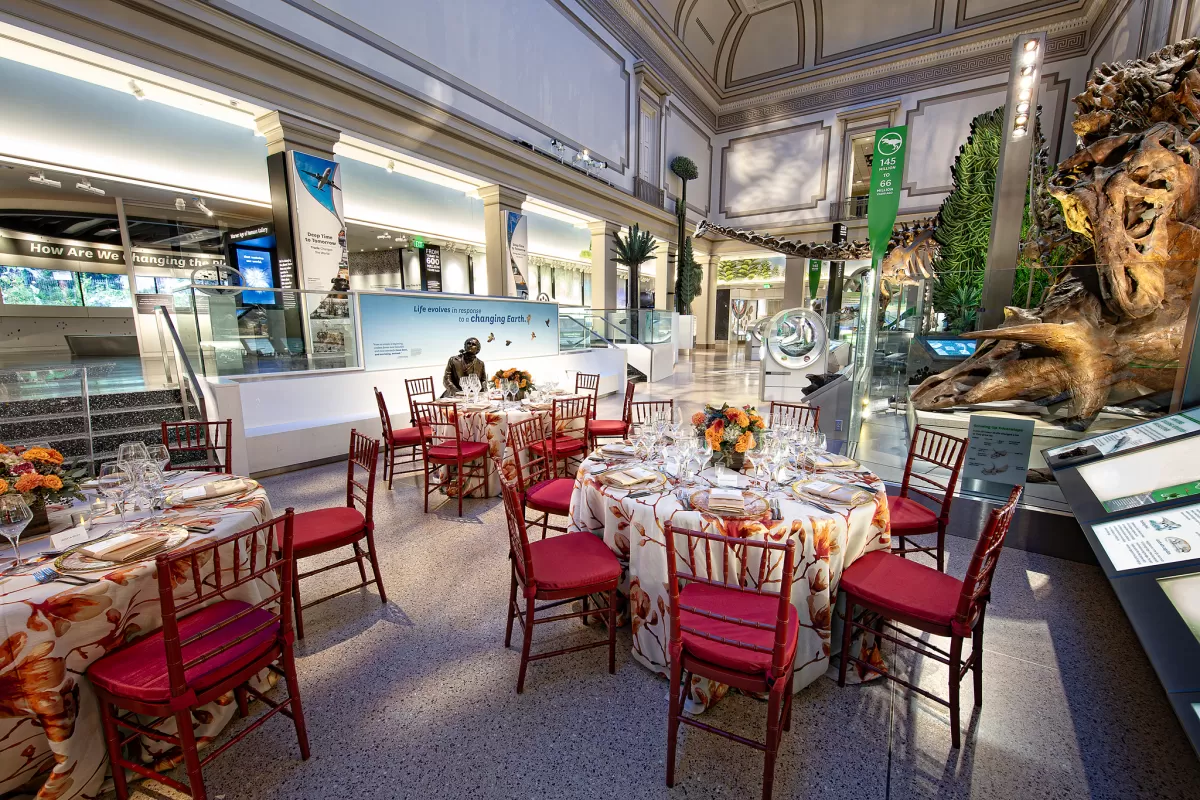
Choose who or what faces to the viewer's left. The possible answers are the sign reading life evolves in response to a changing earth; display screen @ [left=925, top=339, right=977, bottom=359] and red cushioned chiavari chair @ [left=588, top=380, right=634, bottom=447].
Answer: the red cushioned chiavari chair

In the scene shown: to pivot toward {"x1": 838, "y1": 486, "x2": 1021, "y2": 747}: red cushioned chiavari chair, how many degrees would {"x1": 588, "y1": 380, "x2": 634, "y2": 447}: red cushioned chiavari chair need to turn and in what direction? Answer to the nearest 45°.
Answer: approximately 135° to its left

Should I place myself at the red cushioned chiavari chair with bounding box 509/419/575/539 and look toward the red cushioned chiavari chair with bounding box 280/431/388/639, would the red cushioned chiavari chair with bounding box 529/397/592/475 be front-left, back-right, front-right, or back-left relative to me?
back-right

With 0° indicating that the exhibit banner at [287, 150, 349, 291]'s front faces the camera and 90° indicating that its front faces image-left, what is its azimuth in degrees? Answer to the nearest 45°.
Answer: approximately 315°

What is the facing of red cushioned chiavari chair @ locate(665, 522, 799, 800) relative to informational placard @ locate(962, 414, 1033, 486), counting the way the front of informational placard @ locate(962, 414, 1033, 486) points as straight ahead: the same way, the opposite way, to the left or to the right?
the opposite way

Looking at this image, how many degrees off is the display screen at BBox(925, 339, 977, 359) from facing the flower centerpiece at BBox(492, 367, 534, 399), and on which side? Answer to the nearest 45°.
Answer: approximately 45° to its right

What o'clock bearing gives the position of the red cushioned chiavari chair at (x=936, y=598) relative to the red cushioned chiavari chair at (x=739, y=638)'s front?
the red cushioned chiavari chair at (x=936, y=598) is roughly at 2 o'clock from the red cushioned chiavari chair at (x=739, y=638).

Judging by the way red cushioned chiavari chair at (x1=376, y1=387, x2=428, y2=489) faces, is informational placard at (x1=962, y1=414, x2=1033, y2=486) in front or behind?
in front

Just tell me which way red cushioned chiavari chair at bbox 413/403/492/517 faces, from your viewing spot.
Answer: facing away from the viewer and to the right of the viewer

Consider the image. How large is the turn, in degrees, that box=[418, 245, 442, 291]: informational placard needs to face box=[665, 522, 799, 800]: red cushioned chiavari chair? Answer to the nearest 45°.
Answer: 0° — it already faces it

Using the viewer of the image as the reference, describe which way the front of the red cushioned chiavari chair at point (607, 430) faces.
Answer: facing to the left of the viewer

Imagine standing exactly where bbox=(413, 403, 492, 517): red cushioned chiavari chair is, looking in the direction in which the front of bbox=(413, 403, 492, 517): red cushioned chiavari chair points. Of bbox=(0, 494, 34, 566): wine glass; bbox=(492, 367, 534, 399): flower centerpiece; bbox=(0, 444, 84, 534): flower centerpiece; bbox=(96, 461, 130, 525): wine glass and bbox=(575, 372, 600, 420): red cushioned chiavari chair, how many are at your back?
3

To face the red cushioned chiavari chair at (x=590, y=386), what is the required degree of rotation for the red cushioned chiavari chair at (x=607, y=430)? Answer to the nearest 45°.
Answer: approximately 90° to its right

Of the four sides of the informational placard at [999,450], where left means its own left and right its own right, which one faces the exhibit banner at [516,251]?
right
